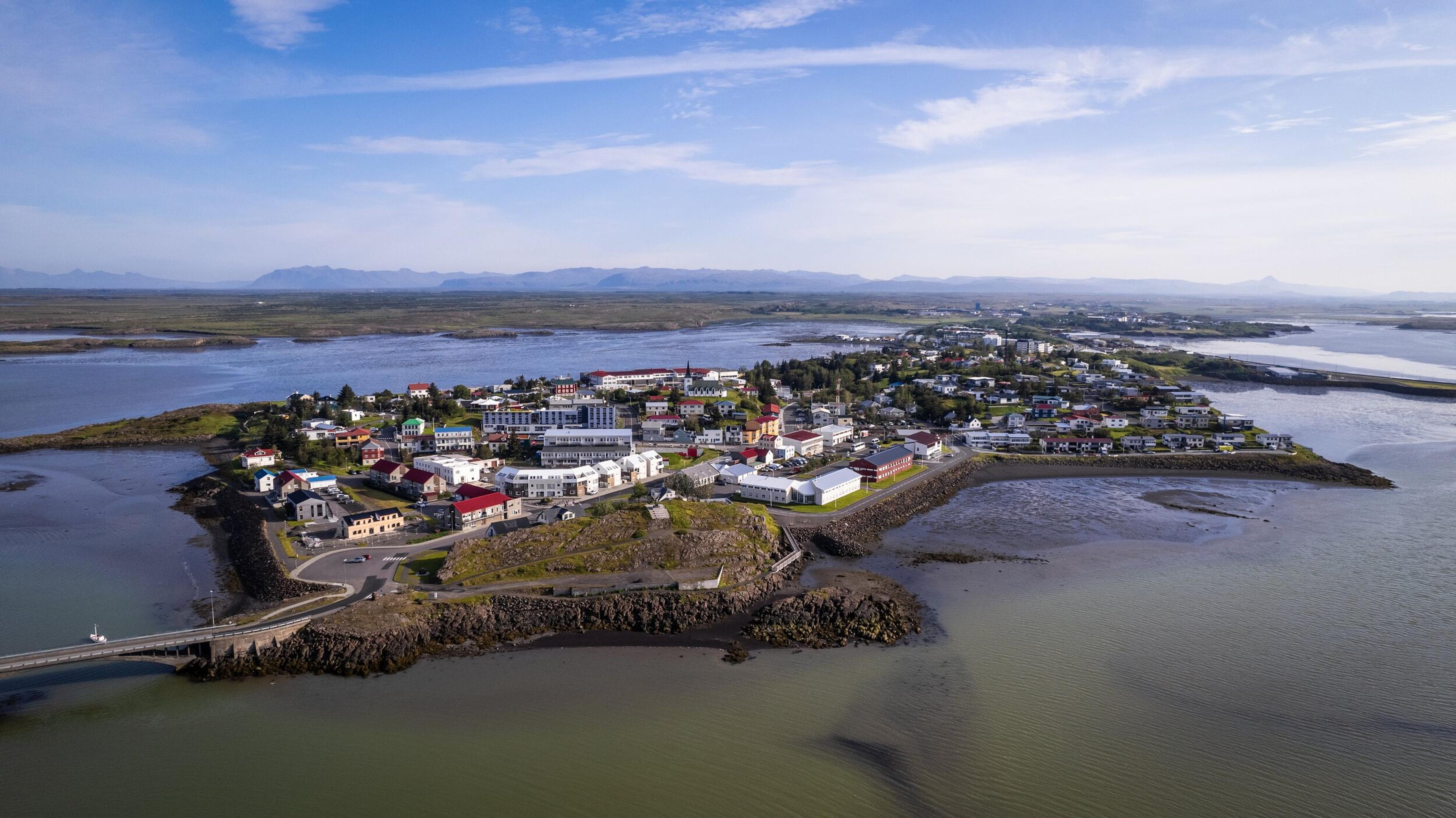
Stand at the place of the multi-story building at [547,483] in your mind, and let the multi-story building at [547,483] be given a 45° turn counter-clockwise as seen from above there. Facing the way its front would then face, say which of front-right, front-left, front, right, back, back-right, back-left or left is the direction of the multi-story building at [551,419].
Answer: back-left

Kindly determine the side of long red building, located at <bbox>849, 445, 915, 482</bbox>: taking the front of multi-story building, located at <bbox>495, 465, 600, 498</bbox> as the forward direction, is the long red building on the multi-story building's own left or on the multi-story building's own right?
on the multi-story building's own left

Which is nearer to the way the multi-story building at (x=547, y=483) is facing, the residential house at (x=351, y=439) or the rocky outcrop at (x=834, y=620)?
the rocky outcrop

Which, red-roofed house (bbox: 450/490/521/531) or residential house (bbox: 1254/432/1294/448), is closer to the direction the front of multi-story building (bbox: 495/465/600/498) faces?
the red-roofed house

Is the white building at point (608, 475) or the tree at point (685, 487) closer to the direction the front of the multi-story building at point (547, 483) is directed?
the tree

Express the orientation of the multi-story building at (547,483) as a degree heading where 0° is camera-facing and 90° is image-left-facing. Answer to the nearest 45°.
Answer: approximately 0°

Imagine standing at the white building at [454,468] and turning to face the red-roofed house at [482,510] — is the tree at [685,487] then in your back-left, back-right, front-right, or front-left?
front-left

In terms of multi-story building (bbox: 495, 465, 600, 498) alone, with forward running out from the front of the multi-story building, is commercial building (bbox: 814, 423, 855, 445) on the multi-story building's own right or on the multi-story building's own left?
on the multi-story building's own left

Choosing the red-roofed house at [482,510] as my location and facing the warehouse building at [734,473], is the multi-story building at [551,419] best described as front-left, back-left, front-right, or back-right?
front-left

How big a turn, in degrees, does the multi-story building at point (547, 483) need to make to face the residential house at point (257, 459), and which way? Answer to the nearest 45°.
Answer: approximately 135° to its right

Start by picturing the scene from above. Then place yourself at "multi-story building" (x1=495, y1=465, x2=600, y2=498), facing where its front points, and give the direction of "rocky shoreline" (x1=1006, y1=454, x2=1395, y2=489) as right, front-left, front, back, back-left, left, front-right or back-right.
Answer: left

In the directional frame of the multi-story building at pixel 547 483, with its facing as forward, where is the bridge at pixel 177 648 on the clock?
The bridge is roughly at 1 o'clock from the multi-story building.

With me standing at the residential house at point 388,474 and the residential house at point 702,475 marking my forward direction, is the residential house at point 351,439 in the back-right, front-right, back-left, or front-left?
back-left

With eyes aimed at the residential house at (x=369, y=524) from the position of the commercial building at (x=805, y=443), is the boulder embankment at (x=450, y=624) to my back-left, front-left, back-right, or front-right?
front-left
